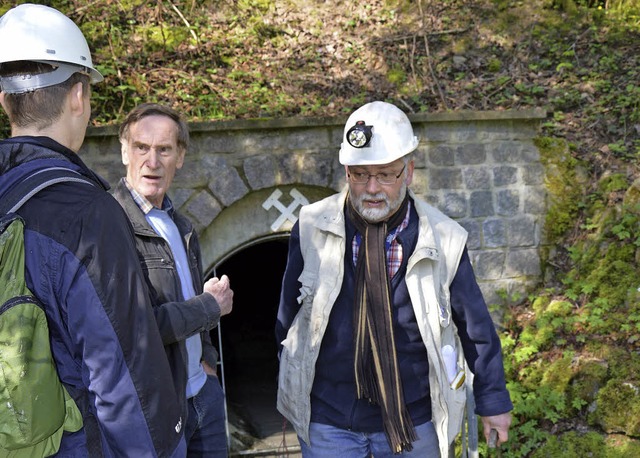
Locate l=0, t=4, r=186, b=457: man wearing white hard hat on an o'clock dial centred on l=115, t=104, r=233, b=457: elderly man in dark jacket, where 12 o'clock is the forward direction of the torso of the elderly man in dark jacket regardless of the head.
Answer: The man wearing white hard hat is roughly at 2 o'clock from the elderly man in dark jacket.

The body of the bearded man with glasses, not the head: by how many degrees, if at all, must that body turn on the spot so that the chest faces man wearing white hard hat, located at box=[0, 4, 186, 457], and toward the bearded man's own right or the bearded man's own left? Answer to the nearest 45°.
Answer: approximately 45° to the bearded man's own right

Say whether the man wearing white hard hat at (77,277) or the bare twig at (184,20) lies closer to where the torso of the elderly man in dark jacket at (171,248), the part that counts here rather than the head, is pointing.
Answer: the man wearing white hard hat

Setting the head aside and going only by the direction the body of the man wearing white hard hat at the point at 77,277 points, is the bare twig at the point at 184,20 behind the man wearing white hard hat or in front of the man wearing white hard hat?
in front

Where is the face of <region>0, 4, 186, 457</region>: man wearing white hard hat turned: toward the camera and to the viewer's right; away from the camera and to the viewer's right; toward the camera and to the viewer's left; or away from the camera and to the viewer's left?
away from the camera and to the viewer's right

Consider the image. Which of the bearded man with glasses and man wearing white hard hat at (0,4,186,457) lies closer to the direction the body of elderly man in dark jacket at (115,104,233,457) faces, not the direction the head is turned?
the bearded man with glasses

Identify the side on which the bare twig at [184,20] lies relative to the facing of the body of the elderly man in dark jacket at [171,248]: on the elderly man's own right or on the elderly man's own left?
on the elderly man's own left

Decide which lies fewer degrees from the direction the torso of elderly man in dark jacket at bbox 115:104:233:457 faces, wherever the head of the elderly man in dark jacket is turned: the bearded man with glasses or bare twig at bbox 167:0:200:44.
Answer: the bearded man with glasses

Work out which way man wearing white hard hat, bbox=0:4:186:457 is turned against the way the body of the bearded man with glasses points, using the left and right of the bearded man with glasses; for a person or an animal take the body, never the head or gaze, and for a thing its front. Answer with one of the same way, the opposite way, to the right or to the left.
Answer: the opposite way

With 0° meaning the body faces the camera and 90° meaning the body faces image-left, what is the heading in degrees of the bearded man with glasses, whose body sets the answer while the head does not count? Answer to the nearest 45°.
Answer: approximately 0°

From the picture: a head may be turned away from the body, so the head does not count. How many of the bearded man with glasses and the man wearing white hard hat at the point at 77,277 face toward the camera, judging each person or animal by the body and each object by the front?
1

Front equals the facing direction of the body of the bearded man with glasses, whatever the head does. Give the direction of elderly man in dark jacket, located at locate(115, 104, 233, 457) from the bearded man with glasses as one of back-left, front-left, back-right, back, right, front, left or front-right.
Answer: right

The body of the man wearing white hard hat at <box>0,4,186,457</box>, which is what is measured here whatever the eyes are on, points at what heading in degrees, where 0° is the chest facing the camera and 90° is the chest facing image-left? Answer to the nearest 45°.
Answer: approximately 225°
